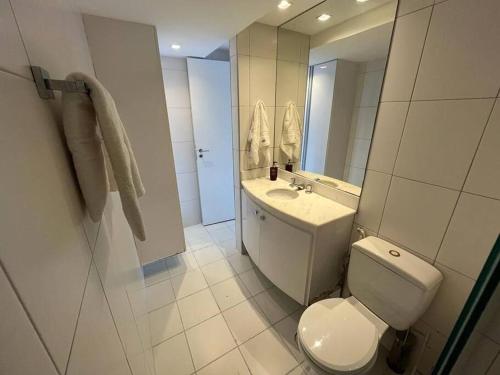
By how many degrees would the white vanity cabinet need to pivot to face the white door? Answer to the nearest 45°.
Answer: approximately 90° to its right

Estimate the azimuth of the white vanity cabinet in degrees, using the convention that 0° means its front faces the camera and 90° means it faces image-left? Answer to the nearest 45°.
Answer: approximately 45°

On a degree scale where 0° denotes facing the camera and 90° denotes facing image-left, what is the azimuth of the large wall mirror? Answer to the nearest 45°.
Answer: approximately 45°

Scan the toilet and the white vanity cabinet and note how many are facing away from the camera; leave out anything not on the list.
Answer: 0

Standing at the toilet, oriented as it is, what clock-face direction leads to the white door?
The white door is roughly at 2 o'clock from the toilet.

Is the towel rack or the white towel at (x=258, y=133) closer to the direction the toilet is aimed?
the towel rack

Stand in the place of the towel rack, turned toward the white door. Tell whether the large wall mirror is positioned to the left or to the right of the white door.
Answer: right

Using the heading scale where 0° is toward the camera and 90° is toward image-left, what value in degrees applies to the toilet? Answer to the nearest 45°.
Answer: approximately 45°

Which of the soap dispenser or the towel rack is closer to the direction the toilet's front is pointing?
the towel rack

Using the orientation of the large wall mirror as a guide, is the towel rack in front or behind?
in front

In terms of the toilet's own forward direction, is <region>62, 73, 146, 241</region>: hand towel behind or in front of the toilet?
in front
